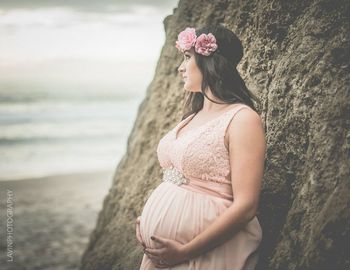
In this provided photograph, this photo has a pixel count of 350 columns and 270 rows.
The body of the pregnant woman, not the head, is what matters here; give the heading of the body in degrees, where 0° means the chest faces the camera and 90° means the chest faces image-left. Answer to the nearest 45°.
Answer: approximately 45°
